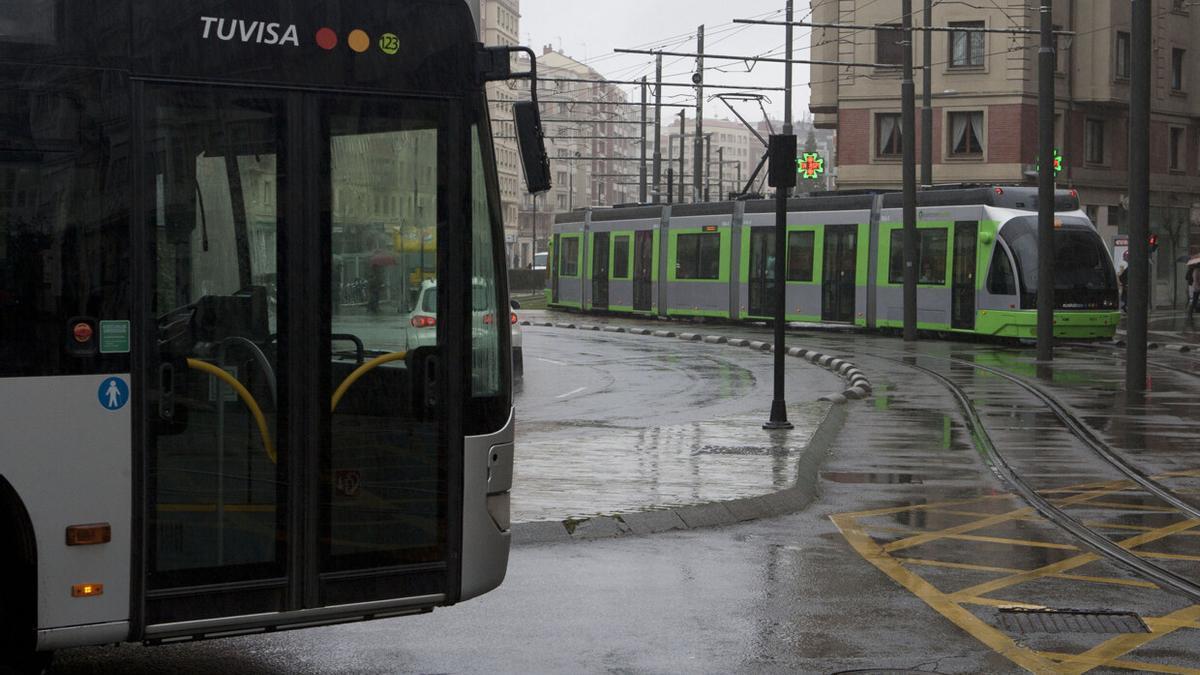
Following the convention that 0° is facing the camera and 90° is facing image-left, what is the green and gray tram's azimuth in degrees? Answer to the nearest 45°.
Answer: approximately 315°

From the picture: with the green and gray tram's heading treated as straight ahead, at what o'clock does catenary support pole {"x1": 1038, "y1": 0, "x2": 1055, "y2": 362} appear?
The catenary support pole is roughly at 1 o'clock from the green and gray tram.

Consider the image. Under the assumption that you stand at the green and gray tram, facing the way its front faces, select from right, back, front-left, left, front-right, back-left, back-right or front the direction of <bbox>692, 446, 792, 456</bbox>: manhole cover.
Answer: front-right

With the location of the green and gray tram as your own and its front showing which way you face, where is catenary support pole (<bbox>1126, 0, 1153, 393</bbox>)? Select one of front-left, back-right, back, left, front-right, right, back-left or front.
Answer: front-right

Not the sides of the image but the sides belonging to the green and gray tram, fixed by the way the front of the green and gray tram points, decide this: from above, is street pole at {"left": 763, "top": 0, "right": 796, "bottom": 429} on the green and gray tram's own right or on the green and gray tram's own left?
on the green and gray tram's own right
